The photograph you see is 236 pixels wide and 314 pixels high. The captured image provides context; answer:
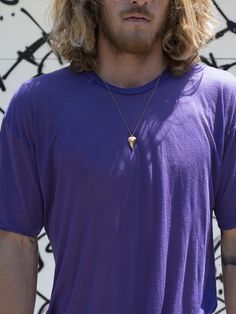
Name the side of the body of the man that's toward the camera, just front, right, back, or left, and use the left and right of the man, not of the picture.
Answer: front

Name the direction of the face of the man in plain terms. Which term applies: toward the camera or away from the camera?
toward the camera
